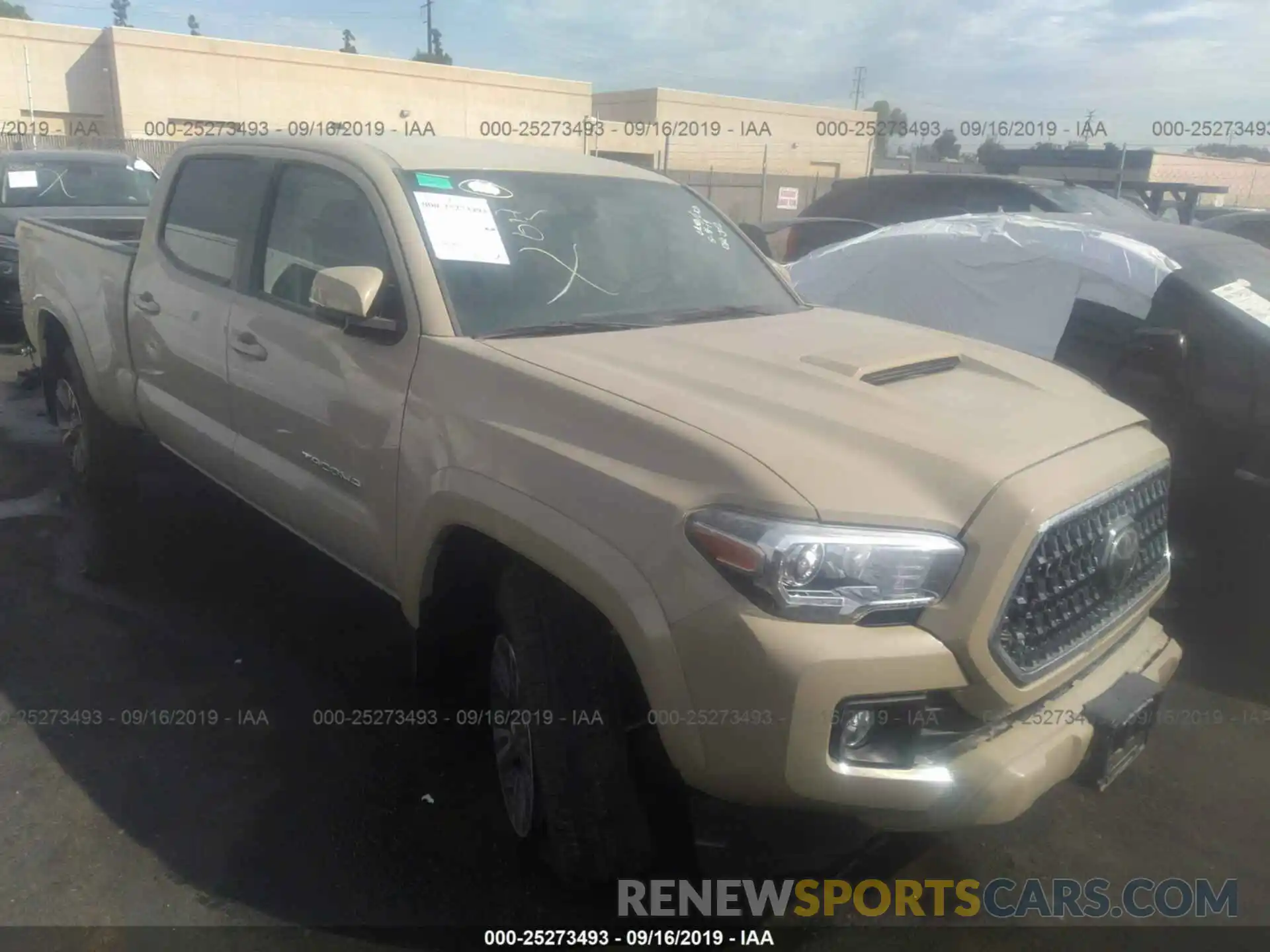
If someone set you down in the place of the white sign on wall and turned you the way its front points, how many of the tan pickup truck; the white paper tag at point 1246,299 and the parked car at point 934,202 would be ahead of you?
3

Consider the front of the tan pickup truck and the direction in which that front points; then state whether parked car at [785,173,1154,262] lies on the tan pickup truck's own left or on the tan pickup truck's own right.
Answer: on the tan pickup truck's own left

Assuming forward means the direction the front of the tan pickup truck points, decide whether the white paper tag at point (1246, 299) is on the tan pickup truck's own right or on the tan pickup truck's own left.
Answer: on the tan pickup truck's own left

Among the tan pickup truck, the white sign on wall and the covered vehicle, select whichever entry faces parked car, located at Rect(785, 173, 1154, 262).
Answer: the white sign on wall

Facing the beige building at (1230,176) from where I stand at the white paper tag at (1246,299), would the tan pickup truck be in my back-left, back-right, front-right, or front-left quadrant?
back-left

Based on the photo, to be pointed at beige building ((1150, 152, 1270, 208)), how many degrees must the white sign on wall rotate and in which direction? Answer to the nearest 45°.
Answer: approximately 135° to its left

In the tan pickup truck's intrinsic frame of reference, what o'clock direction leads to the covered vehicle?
The covered vehicle is roughly at 9 o'clock from the tan pickup truck.

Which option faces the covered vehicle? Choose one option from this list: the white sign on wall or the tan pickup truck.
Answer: the white sign on wall

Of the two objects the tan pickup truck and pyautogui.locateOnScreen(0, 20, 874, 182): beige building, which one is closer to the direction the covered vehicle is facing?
the tan pickup truck

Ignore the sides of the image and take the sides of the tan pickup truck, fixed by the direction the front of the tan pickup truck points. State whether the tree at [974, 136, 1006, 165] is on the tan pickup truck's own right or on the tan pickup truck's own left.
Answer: on the tan pickup truck's own left
